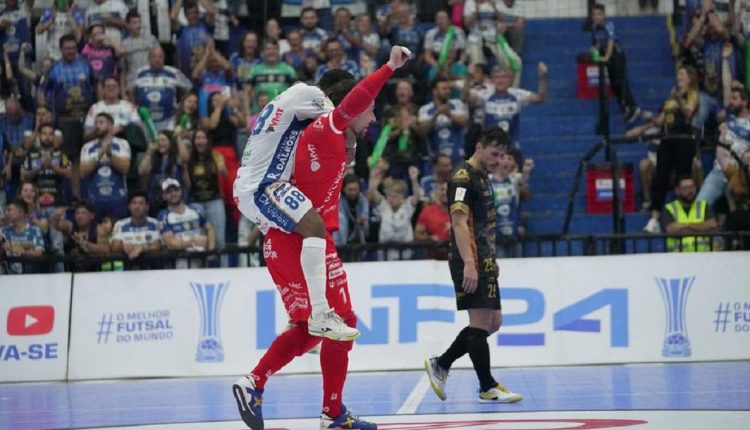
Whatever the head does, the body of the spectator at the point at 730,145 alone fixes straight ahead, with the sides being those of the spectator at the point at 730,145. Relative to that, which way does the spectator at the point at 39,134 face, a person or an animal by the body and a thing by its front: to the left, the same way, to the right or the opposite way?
to the left

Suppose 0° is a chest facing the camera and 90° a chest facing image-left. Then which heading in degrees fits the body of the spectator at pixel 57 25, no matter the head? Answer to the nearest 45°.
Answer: approximately 0°

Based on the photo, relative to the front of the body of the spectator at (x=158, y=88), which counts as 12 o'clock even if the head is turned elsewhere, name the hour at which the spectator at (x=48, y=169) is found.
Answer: the spectator at (x=48, y=169) is roughly at 2 o'clock from the spectator at (x=158, y=88).

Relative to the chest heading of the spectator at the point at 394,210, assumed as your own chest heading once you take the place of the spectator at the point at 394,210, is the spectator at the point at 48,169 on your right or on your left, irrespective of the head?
on your right

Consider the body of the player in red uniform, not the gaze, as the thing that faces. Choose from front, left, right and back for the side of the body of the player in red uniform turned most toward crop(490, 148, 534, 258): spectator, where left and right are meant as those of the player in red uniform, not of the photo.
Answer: left

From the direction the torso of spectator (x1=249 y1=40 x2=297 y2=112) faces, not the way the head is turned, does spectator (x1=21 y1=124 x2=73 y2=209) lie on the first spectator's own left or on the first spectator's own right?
on the first spectator's own right

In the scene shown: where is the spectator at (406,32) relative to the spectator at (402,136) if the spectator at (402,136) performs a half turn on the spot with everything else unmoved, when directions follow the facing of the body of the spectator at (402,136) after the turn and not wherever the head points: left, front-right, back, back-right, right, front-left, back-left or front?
front

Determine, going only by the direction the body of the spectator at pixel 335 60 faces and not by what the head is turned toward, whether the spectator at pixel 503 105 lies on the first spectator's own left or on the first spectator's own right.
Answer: on the first spectator's own left
